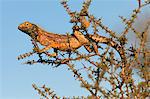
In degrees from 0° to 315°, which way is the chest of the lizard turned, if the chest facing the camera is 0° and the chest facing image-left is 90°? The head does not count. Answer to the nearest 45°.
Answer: approximately 90°
